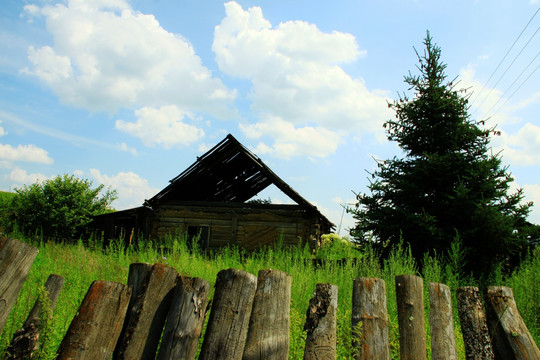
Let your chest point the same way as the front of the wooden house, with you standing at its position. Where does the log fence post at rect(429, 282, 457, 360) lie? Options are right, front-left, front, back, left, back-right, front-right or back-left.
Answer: front

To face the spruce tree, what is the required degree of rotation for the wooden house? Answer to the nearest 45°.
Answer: approximately 45° to its left

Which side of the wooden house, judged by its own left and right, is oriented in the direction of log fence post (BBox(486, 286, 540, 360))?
front

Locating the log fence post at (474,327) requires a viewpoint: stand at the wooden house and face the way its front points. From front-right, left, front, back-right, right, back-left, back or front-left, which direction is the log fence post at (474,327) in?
front

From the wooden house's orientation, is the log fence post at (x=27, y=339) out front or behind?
out front

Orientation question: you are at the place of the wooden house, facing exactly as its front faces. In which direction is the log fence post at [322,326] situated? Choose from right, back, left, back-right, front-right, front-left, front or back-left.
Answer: front

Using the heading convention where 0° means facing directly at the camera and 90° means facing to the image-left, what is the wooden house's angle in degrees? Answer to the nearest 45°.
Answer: approximately 0°

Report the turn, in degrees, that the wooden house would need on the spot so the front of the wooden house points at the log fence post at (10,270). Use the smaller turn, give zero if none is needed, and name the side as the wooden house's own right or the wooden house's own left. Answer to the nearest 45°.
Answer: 0° — it already faces it

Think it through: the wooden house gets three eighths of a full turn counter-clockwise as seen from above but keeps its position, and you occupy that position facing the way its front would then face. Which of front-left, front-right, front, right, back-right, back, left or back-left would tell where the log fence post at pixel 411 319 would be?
back-right

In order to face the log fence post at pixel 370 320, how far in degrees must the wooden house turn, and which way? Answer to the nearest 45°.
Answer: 0° — it already faces it

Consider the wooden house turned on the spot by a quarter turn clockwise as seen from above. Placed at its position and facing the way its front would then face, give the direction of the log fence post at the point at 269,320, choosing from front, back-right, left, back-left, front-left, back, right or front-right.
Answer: left

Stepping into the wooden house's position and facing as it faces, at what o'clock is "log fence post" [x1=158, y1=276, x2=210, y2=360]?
The log fence post is roughly at 12 o'clock from the wooden house.

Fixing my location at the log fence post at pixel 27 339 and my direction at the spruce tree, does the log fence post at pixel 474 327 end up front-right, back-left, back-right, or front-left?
front-right

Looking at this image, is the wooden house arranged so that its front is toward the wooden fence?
yes
